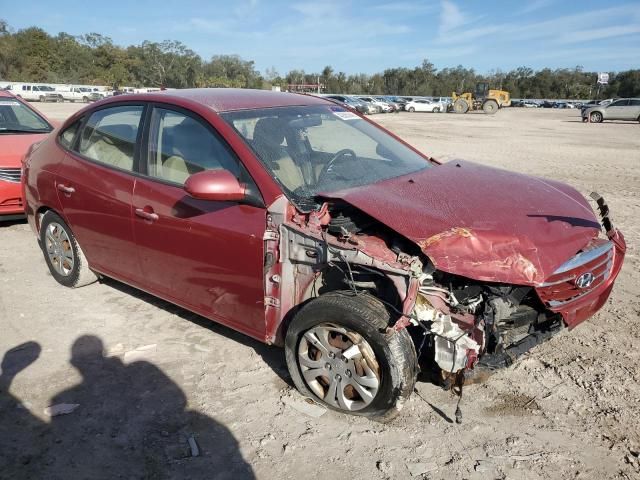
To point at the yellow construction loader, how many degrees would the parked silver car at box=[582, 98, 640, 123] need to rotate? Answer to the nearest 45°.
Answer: approximately 45° to its right

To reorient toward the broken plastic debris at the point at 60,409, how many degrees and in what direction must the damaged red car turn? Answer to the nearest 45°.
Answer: approximately 135° to its right

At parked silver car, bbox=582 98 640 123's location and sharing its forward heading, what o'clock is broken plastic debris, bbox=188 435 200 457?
The broken plastic debris is roughly at 9 o'clock from the parked silver car.

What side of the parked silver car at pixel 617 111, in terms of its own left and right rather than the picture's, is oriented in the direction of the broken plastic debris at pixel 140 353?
left

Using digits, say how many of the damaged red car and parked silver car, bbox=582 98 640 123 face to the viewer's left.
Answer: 1

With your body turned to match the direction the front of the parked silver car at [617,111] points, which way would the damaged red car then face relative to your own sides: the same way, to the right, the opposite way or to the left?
the opposite way

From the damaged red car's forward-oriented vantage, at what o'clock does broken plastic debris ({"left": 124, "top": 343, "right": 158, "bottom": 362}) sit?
The broken plastic debris is roughly at 3 o'clock from the damaged red car.

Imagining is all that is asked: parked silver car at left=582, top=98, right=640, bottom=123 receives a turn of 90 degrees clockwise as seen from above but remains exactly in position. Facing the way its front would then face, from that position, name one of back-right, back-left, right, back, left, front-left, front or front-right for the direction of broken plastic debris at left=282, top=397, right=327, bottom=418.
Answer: back

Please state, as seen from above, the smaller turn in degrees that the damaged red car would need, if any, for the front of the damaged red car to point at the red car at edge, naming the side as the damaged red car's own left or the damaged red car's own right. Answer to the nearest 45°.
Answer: approximately 180°

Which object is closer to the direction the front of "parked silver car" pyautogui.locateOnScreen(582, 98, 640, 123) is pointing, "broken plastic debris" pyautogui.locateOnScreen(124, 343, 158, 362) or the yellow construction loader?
the yellow construction loader

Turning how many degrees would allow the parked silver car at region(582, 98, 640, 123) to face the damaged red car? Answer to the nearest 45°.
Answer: approximately 90° to its left

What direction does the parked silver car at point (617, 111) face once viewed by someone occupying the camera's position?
facing to the left of the viewer

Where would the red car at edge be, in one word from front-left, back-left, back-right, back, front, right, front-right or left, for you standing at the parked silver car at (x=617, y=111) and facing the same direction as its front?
left

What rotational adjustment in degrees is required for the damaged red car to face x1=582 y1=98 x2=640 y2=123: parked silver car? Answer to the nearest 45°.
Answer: approximately 90° to its left

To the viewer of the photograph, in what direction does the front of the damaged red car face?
facing the viewer and to the right of the viewer
